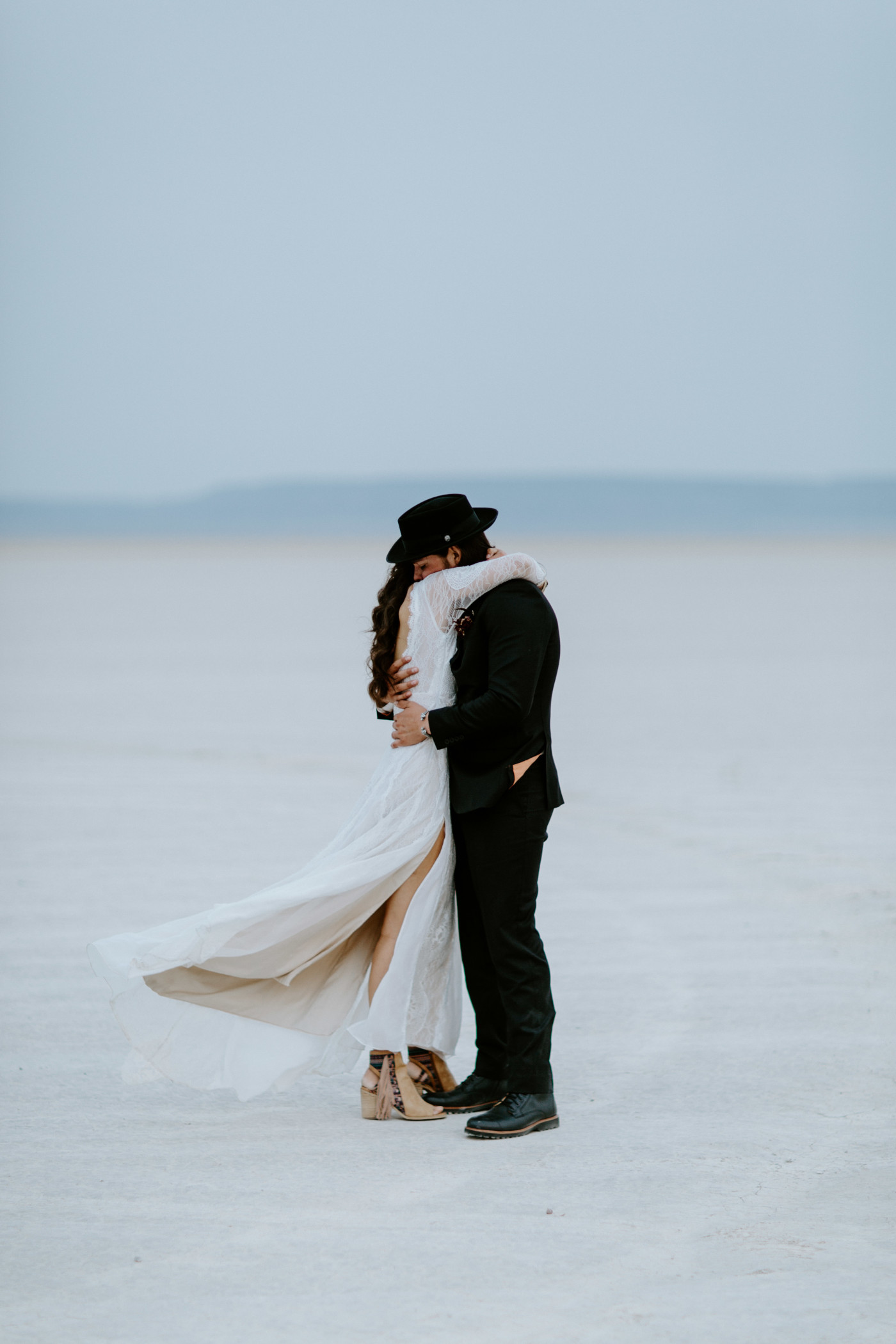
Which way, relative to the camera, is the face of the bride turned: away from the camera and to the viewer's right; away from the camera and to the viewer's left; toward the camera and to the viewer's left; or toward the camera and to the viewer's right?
away from the camera and to the viewer's right

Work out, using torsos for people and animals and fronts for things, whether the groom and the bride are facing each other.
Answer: yes

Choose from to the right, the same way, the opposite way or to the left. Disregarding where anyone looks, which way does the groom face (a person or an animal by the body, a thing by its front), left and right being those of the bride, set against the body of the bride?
the opposite way

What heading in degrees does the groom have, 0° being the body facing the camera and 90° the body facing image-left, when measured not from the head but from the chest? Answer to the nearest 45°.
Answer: approximately 90°

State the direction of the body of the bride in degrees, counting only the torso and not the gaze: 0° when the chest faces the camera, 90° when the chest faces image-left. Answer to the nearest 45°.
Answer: approximately 270°
